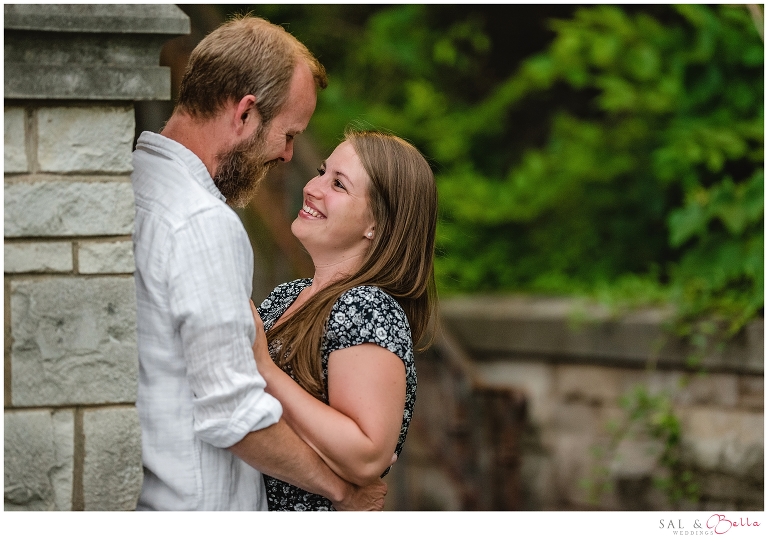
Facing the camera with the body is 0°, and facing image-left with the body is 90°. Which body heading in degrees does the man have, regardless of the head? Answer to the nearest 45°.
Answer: approximately 270°

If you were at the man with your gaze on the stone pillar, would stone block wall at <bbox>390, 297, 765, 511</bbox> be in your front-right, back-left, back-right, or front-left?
back-right

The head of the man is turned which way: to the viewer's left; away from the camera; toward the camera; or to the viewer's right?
to the viewer's right

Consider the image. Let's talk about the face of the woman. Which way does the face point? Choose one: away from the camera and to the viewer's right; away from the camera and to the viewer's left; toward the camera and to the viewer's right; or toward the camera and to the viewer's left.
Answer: toward the camera and to the viewer's left

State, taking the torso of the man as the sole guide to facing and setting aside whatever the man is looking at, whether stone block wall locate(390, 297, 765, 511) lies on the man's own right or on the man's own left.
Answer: on the man's own left
